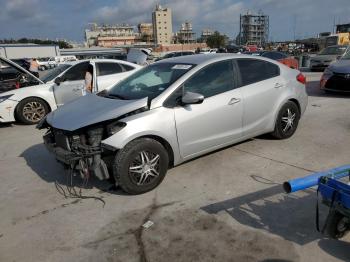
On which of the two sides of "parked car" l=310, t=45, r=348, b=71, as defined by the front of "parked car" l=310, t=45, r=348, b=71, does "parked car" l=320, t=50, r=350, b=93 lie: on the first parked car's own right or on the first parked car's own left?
on the first parked car's own left

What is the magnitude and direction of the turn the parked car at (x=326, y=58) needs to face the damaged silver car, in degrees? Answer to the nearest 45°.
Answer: approximately 45° to its left

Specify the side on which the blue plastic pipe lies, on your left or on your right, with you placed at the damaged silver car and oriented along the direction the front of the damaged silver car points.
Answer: on your left

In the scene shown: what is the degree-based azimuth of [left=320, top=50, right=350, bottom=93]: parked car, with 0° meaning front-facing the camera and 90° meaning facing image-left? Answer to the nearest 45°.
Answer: approximately 45°

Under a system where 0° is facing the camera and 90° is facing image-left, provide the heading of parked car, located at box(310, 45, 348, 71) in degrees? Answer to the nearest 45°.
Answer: approximately 45°

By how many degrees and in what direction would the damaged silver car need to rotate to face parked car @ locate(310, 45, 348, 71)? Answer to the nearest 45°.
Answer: approximately 180°

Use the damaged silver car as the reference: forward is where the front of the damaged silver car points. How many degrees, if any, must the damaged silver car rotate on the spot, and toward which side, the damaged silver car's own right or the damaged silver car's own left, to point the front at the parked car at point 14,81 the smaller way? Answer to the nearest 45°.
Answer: approximately 90° to the damaged silver car's own right
